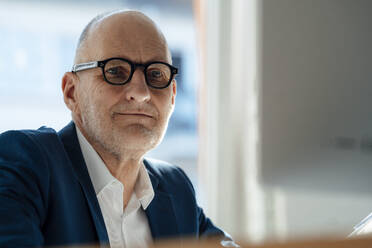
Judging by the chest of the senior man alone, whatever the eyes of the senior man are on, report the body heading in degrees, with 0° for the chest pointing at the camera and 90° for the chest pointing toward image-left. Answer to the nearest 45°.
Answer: approximately 315°
